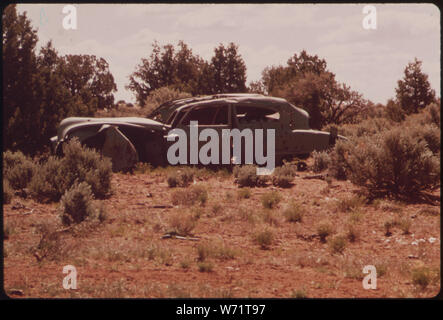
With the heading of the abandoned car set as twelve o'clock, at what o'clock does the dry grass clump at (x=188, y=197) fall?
The dry grass clump is roughly at 9 o'clock from the abandoned car.

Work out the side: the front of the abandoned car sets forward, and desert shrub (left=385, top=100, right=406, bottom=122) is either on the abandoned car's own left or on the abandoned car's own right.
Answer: on the abandoned car's own right

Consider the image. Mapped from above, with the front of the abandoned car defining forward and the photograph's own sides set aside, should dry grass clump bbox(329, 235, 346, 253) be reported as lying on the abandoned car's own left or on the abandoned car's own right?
on the abandoned car's own left

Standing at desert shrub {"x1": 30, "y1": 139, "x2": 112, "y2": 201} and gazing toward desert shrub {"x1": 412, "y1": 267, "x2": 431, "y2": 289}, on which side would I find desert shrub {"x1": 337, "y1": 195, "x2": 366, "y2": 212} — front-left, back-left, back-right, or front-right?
front-left

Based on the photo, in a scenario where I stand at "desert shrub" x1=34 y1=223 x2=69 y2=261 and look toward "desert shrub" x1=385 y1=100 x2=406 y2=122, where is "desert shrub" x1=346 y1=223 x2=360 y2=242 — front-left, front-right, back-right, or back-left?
front-right

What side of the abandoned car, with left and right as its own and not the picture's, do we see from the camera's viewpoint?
left

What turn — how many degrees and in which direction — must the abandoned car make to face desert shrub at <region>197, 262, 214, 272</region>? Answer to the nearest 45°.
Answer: approximately 90° to its left

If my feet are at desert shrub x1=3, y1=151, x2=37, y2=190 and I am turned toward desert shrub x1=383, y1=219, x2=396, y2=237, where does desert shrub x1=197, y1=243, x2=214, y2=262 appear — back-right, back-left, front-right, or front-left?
front-right

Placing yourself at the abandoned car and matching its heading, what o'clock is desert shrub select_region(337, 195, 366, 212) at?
The desert shrub is roughly at 8 o'clock from the abandoned car.

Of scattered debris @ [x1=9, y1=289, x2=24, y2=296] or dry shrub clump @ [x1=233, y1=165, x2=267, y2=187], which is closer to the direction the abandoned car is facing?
the scattered debris

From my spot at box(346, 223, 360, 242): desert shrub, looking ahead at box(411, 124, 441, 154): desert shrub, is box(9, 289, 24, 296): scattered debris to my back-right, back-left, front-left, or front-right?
back-left

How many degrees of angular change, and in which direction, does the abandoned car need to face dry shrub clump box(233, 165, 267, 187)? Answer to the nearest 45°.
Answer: approximately 135° to its left

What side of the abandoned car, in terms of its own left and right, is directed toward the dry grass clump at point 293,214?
left
